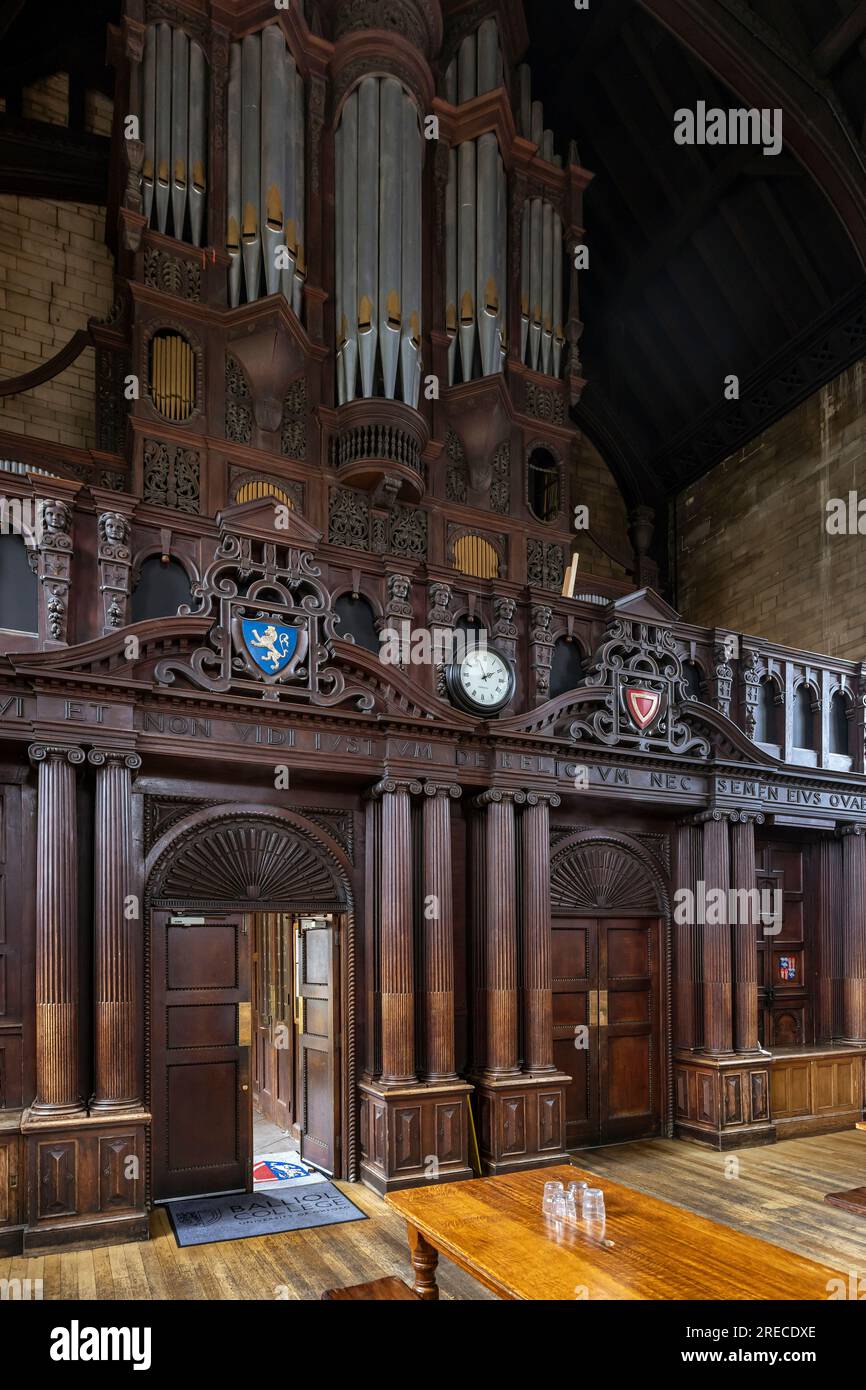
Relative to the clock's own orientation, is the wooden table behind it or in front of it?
in front

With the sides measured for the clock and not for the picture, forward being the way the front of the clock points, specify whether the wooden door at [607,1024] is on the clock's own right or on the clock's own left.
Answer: on the clock's own left

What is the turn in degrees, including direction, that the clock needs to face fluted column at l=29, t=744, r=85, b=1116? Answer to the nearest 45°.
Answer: approximately 90° to its right

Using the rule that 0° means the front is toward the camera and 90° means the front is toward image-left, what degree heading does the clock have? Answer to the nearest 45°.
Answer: approximately 315°

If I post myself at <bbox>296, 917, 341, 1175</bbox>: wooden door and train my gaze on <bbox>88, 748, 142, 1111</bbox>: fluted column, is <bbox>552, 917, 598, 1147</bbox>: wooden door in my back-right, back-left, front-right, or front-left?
back-left
